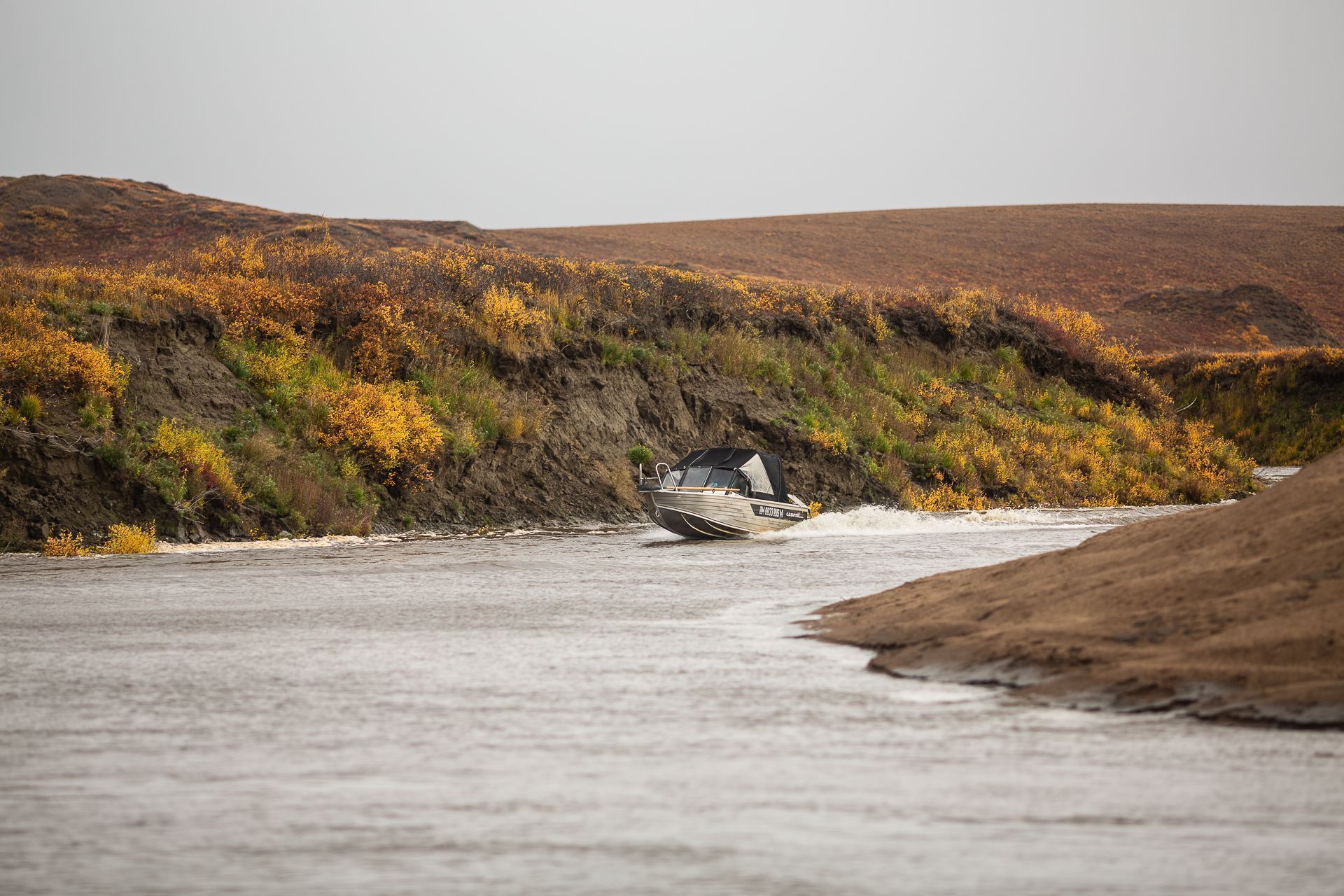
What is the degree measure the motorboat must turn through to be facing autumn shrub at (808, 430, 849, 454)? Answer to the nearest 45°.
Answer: approximately 135° to its right

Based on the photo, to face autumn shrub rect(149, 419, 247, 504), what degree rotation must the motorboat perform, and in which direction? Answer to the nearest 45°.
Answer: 0° — it already faces it

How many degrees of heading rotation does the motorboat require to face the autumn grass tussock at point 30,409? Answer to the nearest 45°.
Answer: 0° — it already faces it

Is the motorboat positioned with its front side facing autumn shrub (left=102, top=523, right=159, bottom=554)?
yes

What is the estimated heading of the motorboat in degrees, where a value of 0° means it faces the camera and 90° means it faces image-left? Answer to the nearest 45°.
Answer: approximately 45°
